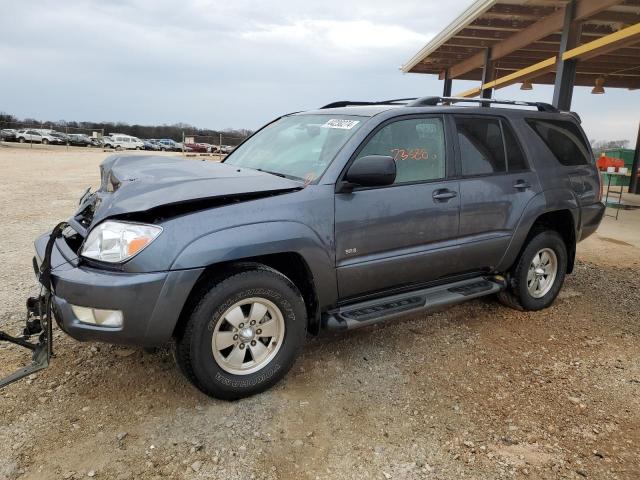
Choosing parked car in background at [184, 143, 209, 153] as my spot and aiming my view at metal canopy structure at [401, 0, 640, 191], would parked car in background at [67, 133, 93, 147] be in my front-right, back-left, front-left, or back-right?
back-right

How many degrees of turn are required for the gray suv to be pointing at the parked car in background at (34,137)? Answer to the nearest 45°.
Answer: approximately 90° to its right

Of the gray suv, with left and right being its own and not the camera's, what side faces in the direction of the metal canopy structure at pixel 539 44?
back

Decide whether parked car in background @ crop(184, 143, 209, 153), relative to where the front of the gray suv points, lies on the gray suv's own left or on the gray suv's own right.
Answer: on the gray suv's own right

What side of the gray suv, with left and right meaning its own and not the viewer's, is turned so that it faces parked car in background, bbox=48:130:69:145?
right

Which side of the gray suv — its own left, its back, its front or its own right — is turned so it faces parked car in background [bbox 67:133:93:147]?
right

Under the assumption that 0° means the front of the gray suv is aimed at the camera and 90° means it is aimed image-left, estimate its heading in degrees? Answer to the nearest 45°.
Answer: approximately 45°
